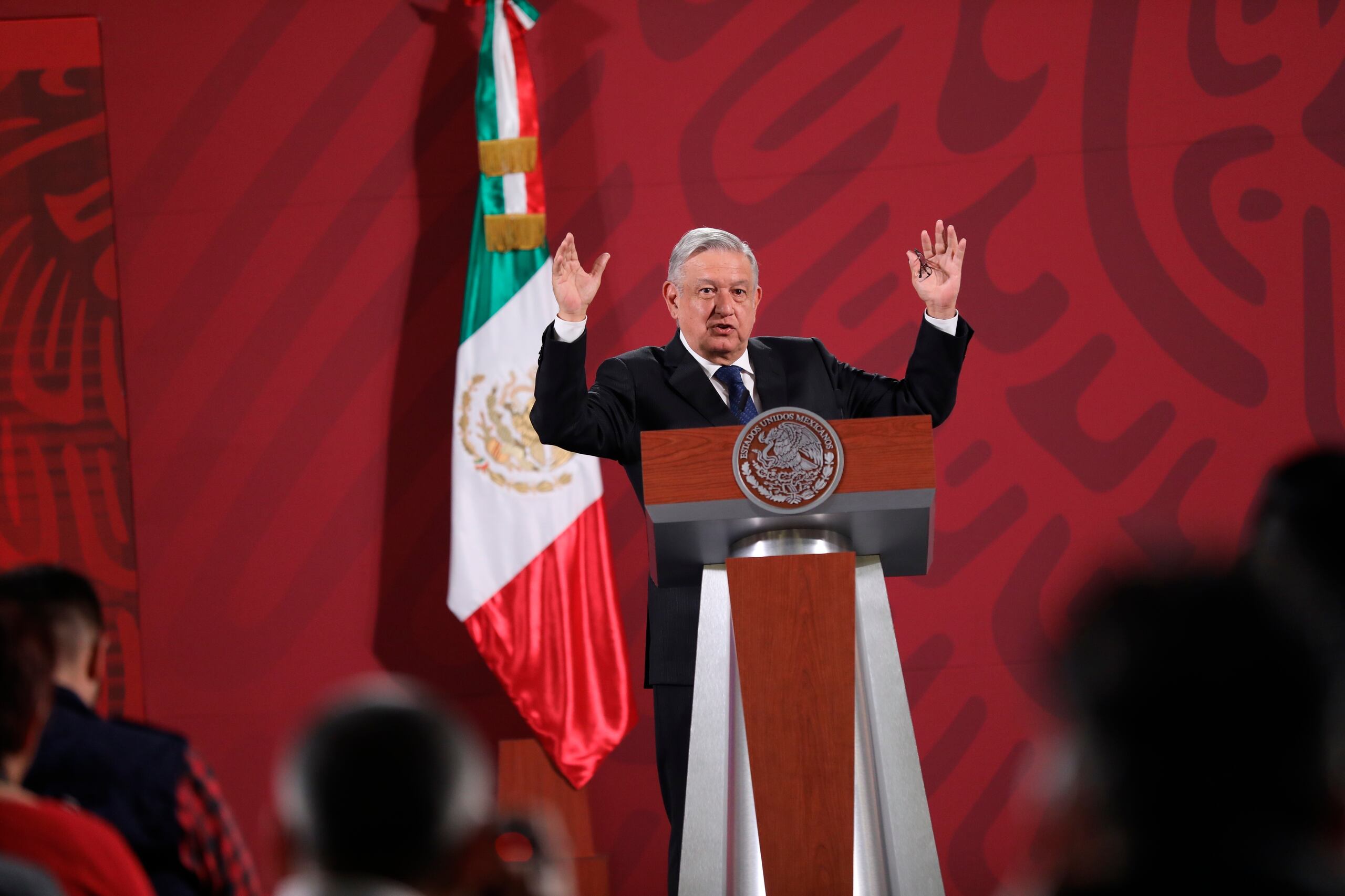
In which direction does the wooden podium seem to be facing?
toward the camera

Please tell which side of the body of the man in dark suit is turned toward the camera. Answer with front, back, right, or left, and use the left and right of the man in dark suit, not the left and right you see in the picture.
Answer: front

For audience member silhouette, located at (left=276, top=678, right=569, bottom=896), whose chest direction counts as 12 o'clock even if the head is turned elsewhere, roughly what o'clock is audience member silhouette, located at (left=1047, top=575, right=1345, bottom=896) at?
audience member silhouette, located at (left=1047, top=575, right=1345, bottom=896) is roughly at 4 o'clock from audience member silhouette, located at (left=276, top=678, right=569, bottom=896).

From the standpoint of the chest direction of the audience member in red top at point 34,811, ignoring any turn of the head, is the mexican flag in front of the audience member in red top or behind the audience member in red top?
in front

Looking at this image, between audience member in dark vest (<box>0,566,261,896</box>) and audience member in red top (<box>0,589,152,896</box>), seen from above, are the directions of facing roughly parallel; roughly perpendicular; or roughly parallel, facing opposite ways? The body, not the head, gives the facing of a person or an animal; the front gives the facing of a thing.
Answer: roughly parallel

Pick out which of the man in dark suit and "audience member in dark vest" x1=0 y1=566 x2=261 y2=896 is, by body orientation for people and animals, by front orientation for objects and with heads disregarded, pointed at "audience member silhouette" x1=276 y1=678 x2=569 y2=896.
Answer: the man in dark suit

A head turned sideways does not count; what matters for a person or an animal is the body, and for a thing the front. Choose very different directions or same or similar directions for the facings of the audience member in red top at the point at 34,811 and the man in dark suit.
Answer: very different directions

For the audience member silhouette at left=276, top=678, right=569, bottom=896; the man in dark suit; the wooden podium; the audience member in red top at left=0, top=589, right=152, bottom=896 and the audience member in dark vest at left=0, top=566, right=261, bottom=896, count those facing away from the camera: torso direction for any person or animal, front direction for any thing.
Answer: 3

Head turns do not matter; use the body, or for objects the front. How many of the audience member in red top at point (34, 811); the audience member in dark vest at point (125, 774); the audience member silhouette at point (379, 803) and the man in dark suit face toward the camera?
1

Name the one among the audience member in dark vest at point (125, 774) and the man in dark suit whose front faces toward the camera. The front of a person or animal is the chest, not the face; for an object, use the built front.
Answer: the man in dark suit

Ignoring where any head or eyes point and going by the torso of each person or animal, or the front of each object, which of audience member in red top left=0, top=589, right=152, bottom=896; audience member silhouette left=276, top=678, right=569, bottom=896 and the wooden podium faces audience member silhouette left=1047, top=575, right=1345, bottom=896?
the wooden podium

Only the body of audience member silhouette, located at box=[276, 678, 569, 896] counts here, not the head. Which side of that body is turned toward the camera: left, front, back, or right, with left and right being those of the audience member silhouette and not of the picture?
back

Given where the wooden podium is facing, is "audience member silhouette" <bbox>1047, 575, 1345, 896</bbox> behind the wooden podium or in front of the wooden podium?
in front

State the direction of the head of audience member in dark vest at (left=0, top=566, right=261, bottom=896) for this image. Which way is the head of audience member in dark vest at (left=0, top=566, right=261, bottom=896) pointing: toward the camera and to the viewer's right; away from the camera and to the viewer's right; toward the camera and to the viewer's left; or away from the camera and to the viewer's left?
away from the camera and to the viewer's right

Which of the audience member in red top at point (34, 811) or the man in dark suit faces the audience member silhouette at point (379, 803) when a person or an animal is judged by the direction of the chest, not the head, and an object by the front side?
the man in dark suit

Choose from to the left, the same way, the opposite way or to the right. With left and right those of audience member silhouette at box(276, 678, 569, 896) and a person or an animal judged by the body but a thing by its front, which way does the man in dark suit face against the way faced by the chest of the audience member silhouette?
the opposite way

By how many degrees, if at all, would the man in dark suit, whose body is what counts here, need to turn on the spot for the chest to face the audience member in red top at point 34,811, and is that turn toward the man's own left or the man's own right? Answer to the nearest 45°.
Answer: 0° — they already face them

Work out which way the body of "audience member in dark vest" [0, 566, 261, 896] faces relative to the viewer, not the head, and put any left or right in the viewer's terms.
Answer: facing away from the viewer
